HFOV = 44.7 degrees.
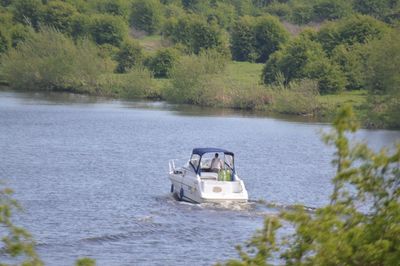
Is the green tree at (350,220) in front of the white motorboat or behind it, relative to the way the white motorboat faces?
behind
